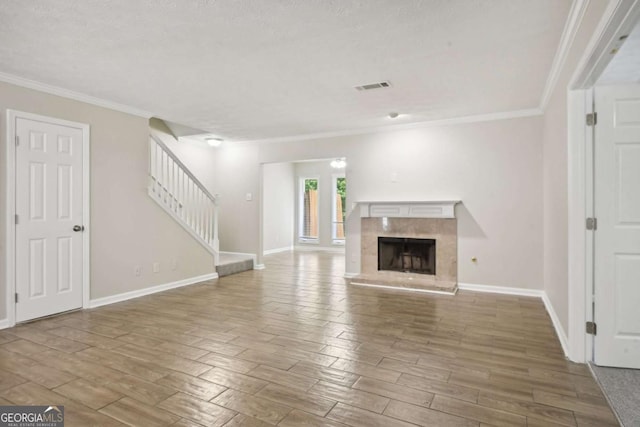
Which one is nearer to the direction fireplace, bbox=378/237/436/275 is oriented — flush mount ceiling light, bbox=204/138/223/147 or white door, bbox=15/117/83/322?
the white door

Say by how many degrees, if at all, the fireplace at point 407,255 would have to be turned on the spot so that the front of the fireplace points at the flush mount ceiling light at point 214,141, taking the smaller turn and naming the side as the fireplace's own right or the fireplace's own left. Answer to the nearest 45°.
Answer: approximately 90° to the fireplace's own right

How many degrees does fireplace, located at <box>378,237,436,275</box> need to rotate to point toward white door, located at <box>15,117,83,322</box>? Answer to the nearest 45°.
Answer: approximately 45° to its right

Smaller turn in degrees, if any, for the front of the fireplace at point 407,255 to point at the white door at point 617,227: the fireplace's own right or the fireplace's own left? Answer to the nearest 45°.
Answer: approximately 45° to the fireplace's own left

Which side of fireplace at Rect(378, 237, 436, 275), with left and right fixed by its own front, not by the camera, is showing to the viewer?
front
